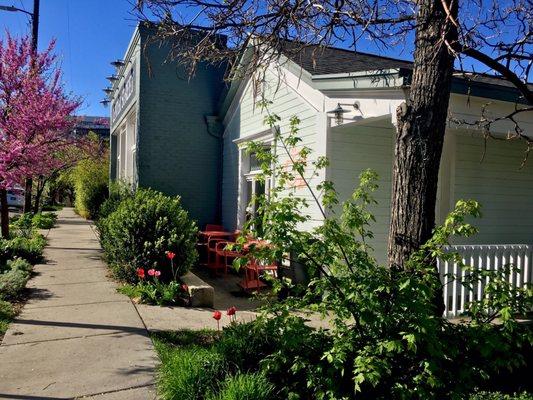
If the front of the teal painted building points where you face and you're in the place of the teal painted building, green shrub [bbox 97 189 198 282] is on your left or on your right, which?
on your left

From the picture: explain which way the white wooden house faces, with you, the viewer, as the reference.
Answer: facing the viewer and to the left of the viewer

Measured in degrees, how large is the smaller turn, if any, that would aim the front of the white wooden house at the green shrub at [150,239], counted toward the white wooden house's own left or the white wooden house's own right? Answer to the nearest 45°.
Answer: approximately 45° to the white wooden house's own right

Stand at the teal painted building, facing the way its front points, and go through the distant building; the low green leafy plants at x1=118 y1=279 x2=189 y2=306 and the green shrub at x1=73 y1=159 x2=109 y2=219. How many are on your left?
1

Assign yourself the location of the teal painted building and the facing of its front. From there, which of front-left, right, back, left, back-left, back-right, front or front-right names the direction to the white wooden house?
back-left

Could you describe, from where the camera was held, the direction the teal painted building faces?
facing to the left of the viewer

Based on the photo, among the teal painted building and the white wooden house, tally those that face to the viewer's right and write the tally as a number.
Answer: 0

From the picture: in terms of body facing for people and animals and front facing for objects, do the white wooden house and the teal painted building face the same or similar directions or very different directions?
same or similar directions

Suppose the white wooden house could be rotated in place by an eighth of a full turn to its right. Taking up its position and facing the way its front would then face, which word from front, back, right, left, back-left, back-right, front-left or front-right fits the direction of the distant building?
front-right

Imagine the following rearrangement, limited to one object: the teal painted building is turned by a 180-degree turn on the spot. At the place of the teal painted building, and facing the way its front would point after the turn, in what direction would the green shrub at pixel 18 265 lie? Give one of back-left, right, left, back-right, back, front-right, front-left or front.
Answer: back-right
